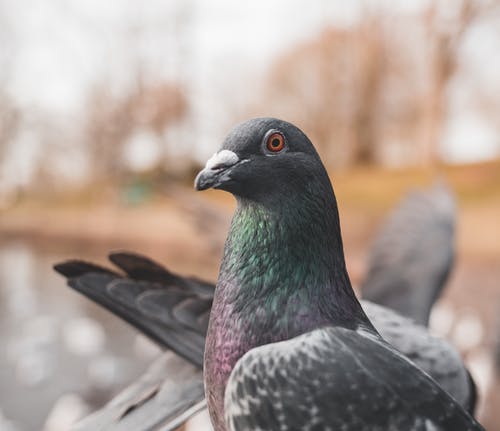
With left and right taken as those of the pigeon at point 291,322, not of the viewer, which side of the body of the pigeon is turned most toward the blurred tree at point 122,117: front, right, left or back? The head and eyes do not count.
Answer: right

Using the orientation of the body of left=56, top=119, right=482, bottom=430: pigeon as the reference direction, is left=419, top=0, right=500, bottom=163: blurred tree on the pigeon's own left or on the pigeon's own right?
on the pigeon's own right

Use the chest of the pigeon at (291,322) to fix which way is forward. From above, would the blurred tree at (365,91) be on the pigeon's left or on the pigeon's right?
on the pigeon's right

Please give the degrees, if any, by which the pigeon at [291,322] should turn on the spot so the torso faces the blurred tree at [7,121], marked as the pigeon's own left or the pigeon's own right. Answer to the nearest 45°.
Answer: approximately 45° to the pigeon's own right

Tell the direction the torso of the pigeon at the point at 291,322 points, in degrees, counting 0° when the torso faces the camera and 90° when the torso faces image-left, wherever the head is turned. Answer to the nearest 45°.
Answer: approximately 90°
